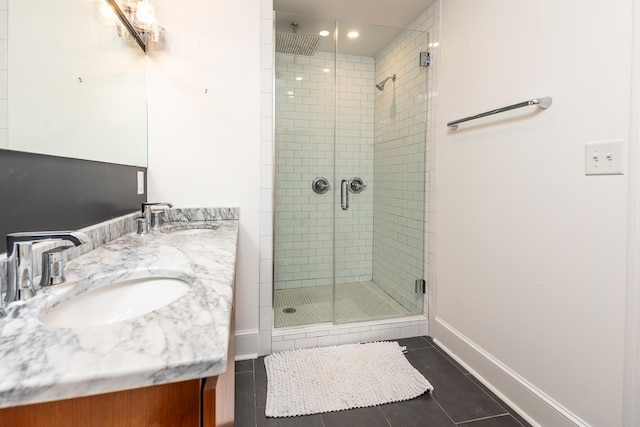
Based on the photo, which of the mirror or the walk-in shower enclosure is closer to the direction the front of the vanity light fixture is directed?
the walk-in shower enclosure

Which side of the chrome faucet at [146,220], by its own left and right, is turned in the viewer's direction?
right

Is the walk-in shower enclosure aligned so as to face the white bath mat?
yes

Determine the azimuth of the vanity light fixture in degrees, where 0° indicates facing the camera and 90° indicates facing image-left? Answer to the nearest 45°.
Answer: approximately 270°

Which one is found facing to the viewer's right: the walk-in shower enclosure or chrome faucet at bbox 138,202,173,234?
the chrome faucet

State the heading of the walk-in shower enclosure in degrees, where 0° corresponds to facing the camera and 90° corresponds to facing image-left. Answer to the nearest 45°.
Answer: approximately 0°
